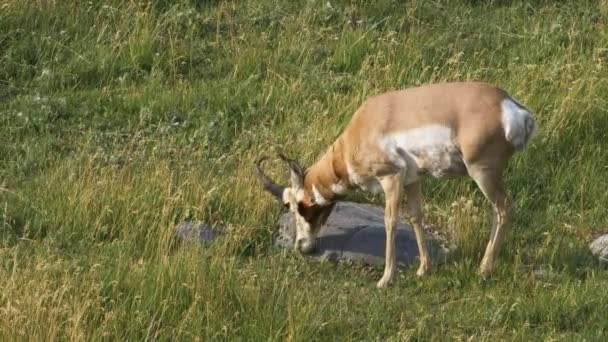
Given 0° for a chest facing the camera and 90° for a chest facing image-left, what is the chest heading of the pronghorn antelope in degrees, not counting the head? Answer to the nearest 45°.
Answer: approximately 90°

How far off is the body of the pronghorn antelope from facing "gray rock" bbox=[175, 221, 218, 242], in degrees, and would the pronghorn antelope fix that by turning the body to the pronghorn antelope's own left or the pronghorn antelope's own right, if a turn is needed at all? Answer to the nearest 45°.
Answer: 0° — it already faces it

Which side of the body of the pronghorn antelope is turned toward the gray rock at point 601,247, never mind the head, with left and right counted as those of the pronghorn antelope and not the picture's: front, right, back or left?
back
